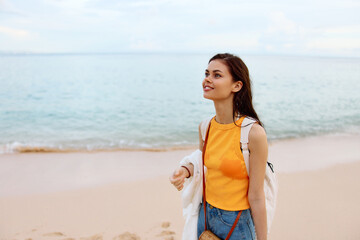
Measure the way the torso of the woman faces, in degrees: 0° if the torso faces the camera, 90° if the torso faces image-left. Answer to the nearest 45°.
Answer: approximately 45°
